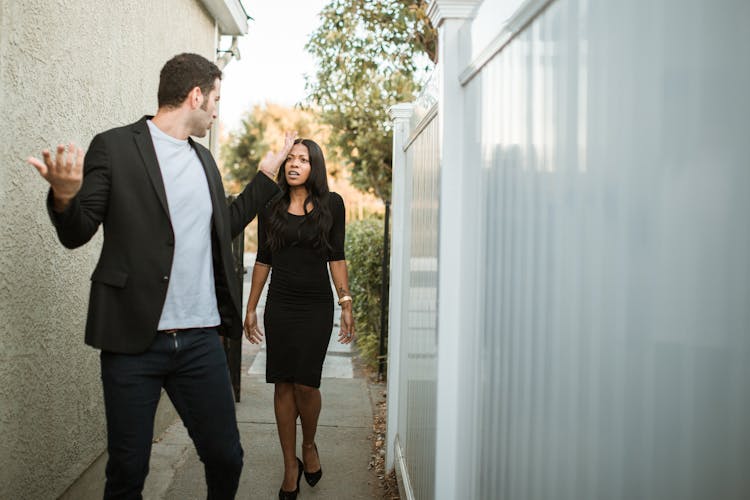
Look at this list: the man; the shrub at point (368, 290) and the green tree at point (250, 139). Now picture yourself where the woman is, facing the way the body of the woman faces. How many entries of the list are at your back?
2

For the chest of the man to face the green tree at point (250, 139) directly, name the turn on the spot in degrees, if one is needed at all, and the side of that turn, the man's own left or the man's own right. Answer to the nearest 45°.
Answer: approximately 135° to the man's own left

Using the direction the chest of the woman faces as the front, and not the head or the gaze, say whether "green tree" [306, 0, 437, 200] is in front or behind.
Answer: behind

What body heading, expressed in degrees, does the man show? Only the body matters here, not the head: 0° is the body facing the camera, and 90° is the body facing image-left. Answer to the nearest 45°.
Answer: approximately 315°

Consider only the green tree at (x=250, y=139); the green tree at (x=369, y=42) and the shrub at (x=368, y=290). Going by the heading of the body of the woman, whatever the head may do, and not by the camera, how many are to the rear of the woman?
3

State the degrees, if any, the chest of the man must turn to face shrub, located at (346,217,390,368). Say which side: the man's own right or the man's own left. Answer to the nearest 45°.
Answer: approximately 90° to the man's own left

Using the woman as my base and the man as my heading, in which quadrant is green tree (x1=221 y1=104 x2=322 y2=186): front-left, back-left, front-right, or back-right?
back-right

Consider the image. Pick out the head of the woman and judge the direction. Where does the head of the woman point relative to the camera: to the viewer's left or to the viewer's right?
to the viewer's left

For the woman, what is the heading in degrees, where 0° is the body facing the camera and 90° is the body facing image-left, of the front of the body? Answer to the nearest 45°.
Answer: approximately 0°

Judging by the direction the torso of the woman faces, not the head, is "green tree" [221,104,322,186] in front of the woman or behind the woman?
behind

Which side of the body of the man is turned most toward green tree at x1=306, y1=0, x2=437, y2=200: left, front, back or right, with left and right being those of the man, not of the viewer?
left
